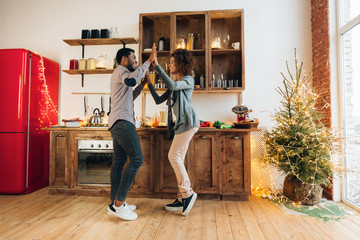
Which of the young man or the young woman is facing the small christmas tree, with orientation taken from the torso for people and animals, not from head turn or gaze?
the young man

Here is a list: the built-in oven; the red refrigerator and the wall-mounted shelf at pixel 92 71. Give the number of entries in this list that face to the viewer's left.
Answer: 0

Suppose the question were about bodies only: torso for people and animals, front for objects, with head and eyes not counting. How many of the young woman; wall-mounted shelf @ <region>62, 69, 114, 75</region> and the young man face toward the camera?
1

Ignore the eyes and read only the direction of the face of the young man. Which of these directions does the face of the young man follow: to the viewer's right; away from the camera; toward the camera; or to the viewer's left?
to the viewer's right

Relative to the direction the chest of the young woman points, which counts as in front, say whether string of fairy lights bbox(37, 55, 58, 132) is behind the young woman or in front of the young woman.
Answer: in front

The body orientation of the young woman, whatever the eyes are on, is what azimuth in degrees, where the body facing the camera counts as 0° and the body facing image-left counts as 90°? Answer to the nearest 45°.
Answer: approximately 90°

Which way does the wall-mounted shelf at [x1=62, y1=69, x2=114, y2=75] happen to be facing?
toward the camera

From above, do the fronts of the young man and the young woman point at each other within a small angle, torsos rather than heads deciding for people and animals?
yes

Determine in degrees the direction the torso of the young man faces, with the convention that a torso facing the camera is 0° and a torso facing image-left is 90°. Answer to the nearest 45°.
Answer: approximately 270°

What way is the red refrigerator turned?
toward the camera

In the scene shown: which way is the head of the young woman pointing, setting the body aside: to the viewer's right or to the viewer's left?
to the viewer's left

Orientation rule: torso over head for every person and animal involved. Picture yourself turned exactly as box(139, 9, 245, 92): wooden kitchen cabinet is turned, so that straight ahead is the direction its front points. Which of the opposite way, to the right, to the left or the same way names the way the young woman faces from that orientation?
to the right

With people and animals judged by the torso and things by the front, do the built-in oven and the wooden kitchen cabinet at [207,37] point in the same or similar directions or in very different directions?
same or similar directions

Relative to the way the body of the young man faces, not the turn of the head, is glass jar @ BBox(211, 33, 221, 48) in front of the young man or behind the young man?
in front

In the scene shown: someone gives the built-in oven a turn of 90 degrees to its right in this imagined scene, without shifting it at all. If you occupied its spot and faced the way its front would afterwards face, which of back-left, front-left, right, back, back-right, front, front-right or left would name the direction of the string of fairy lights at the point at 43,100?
front-right
